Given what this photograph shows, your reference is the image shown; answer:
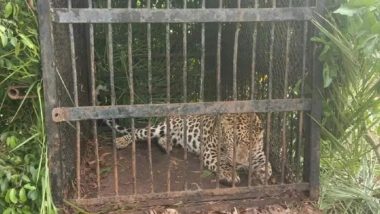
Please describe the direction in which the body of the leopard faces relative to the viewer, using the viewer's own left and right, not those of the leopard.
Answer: facing the viewer and to the right of the viewer
